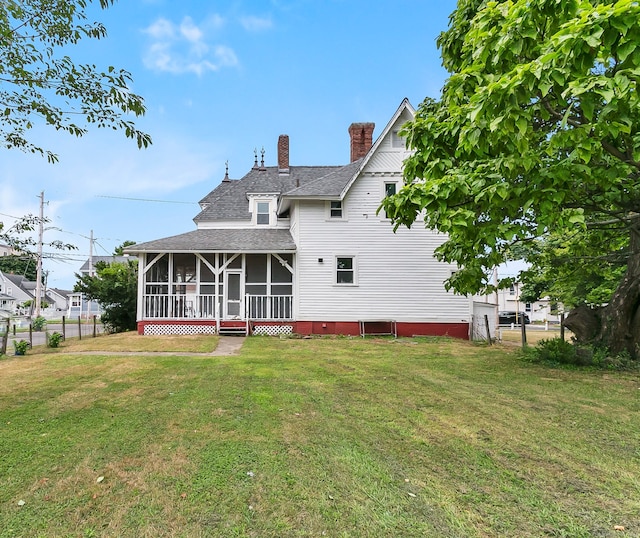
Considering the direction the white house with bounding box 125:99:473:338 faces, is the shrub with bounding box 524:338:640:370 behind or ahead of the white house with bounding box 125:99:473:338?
ahead

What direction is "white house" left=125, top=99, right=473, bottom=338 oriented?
toward the camera

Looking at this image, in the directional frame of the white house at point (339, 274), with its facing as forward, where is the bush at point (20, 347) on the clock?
The bush is roughly at 2 o'clock from the white house.
